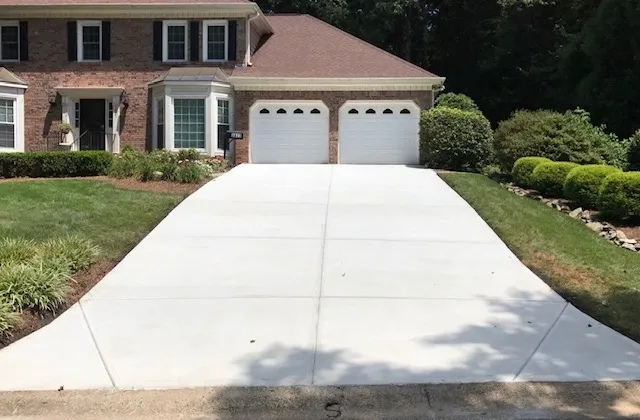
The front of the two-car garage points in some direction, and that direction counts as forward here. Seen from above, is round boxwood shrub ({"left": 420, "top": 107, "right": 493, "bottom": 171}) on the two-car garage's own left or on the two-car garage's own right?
on the two-car garage's own left

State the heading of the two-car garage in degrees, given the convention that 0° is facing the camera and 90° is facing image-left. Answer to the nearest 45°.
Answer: approximately 0°

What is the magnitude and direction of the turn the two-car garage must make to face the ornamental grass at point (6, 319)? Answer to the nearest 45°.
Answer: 0° — it already faces it

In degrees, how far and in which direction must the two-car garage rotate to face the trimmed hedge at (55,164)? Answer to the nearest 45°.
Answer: approximately 45° to its right

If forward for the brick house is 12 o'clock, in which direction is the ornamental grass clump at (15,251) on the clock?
The ornamental grass clump is roughly at 12 o'clock from the brick house.

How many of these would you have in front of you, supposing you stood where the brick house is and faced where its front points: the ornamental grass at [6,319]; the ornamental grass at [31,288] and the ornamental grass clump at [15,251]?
3

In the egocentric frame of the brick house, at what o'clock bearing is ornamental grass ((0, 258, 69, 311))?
The ornamental grass is roughly at 12 o'clock from the brick house.
